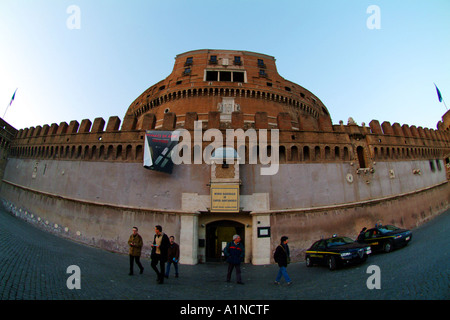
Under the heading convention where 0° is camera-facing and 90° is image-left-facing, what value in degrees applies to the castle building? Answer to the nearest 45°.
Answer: approximately 0°

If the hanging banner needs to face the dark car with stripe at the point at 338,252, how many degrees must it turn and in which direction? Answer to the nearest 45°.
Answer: approximately 45° to its left

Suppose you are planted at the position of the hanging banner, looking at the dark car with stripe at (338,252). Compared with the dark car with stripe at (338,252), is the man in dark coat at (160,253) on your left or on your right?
right

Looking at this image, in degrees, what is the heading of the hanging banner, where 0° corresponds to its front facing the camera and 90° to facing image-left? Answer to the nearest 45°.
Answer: approximately 0°

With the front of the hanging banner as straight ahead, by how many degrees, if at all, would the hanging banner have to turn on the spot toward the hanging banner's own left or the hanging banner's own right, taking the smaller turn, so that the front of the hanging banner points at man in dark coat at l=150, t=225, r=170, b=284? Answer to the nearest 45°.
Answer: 0° — it already faces them

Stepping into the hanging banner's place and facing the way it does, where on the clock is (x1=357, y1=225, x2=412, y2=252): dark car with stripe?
The dark car with stripe is roughly at 10 o'clock from the hanging banner.

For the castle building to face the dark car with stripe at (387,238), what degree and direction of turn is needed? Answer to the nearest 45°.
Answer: approximately 45° to its left
